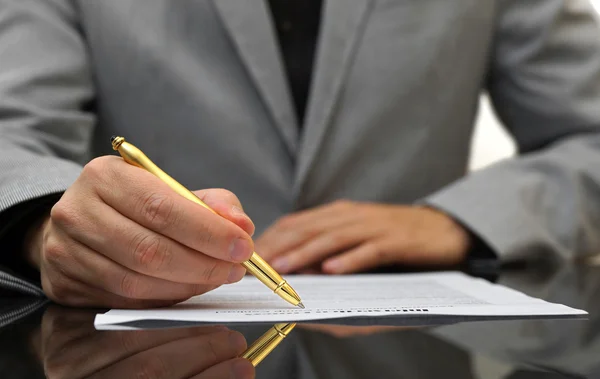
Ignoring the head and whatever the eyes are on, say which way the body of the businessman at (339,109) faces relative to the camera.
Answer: toward the camera
